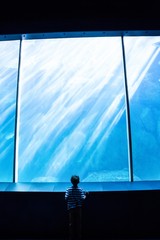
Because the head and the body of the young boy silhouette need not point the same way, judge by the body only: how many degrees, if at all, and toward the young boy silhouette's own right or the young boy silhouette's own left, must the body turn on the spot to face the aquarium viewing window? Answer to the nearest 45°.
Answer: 0° — they already face it

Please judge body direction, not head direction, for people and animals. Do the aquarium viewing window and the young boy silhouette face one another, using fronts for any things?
yes

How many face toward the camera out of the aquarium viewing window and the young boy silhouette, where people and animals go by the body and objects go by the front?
1

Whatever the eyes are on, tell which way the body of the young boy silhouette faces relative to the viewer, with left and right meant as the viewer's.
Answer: facing away from the viewer

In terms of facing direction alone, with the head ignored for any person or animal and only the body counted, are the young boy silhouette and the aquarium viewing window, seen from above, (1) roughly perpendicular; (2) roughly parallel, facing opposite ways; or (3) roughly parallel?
roughly parallel, facing opposite ways

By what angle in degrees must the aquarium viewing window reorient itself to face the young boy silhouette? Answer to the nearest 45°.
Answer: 0° — it already faces them

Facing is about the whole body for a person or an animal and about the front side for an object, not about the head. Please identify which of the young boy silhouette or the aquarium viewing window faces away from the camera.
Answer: the young boy silhouette

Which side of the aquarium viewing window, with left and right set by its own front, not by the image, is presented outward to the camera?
front
